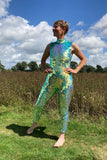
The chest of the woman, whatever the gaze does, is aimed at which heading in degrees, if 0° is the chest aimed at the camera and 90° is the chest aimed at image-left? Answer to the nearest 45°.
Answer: approximately 45°
